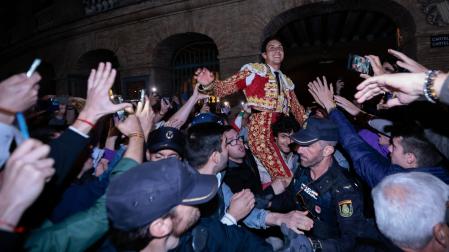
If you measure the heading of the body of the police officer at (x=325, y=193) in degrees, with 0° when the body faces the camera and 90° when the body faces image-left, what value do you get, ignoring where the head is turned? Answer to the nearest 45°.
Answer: approximately 45°

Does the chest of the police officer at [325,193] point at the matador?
no

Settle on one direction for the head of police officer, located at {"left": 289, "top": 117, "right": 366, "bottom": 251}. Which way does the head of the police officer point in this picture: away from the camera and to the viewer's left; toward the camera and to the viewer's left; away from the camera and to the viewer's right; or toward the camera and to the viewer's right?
toward the camera and to the viewer's left

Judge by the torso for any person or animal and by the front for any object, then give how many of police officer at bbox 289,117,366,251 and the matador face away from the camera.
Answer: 0

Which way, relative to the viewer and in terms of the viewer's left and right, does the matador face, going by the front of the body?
facing the viewer and to the right of the viewer
